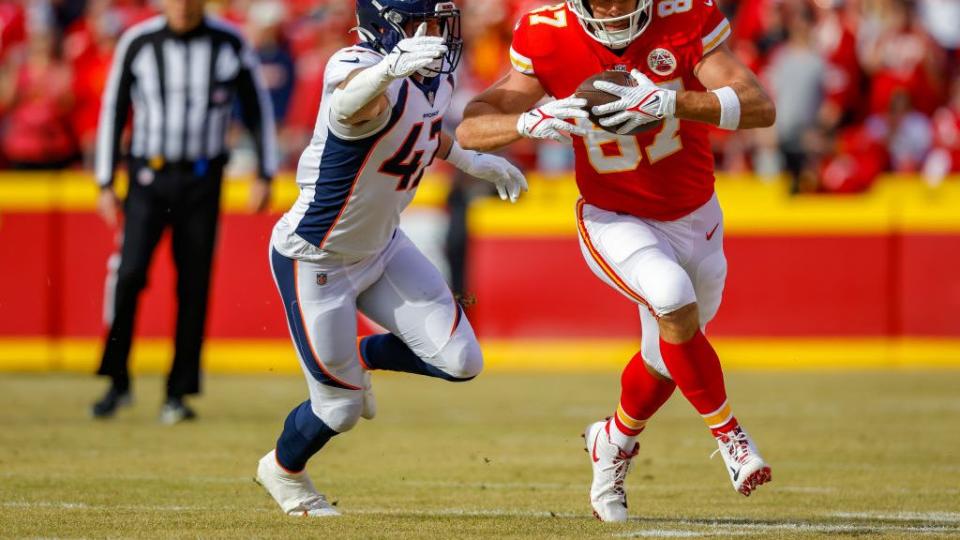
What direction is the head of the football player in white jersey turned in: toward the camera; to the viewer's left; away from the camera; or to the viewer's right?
to the viewer's right

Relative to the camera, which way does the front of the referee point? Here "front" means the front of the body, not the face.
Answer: toward the camera

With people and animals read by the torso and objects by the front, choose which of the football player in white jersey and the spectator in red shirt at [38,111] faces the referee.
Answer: the spectator in red shirt

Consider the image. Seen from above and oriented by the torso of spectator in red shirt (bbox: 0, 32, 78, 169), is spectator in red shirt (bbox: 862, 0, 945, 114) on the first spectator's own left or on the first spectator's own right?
on the first spectator's own left

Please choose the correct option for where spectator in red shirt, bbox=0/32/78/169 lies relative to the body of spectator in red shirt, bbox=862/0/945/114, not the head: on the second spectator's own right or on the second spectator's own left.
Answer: on the second spectator's own right

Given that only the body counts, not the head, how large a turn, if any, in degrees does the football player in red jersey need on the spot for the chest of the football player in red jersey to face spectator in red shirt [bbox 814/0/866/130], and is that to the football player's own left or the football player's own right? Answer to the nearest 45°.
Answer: approximately 180°

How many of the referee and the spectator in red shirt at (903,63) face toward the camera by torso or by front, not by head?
2

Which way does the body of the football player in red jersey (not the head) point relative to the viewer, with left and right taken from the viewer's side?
facing the viewer

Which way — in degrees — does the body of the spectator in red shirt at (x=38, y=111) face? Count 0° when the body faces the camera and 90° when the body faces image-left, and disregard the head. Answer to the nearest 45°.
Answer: approximately 0°

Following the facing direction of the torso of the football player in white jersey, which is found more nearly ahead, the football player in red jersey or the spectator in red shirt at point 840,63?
the football player in red jersey

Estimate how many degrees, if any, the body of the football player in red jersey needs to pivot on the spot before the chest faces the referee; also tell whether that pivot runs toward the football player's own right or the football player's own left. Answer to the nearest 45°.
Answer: approximately 135° to the football player's own right

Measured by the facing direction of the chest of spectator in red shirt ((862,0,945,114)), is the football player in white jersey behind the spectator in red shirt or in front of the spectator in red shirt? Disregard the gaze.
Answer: in front

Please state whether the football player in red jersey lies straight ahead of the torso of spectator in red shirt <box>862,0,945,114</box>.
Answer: yes

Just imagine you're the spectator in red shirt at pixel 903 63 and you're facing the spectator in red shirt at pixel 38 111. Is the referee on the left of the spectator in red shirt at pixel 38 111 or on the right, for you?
left
